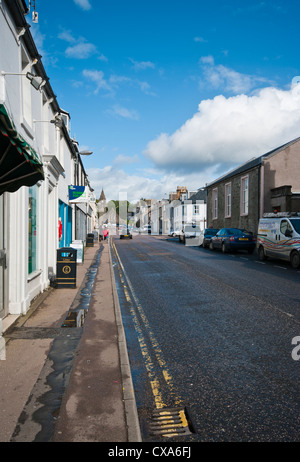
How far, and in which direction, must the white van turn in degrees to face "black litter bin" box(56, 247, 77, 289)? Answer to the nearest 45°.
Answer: approximately 90° to its right

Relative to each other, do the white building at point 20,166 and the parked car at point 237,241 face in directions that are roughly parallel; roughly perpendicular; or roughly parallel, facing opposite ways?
roughly perpendicular

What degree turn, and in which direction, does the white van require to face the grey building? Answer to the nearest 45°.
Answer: approximately 135° to its left

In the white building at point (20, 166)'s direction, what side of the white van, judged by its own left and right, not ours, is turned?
right

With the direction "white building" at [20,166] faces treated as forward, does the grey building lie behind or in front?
in front

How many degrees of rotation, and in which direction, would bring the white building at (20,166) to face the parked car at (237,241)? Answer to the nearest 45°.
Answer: approximately 45° to its left

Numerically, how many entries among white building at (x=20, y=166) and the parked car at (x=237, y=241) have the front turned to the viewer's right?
1

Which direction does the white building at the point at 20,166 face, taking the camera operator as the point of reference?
facing to the right of the viewer

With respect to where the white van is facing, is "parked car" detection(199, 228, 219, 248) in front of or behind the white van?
behind

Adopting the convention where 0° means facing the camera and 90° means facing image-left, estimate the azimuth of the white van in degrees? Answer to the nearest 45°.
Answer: approximately 315°

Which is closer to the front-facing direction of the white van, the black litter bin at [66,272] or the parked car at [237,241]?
the black litter bin
